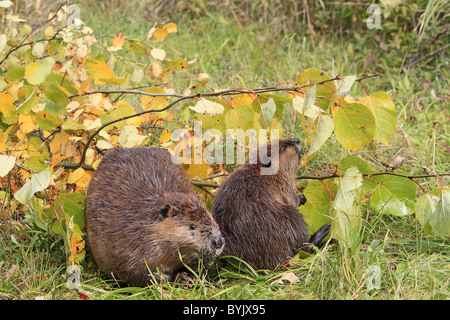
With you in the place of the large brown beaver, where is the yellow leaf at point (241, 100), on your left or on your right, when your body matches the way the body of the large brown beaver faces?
on your left

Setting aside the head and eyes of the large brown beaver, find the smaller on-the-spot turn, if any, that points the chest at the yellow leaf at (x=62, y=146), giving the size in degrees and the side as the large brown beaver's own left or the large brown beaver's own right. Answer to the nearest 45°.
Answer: approximately 180°

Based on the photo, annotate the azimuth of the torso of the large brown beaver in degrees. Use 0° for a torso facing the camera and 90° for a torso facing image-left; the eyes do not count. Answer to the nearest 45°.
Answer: approximately 315°

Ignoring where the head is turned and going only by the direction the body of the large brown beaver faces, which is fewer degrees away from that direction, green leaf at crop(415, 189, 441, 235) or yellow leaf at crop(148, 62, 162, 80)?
the green leaf

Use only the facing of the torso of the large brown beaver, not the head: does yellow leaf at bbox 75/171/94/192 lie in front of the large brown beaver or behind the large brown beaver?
behind
